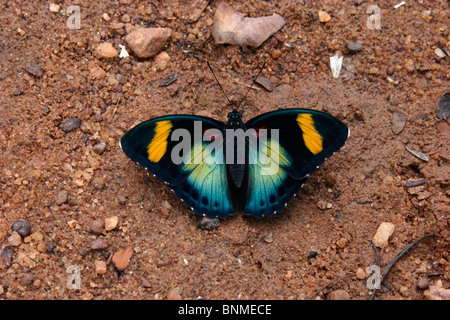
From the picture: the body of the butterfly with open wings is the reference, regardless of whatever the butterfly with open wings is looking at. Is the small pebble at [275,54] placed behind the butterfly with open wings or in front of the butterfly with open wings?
in front

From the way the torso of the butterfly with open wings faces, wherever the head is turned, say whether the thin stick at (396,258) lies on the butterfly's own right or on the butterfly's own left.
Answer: on the butterfly's own right

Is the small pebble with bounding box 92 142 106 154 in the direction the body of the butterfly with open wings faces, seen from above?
no

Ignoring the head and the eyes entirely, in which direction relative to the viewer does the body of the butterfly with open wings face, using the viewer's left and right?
facing away from the viewer

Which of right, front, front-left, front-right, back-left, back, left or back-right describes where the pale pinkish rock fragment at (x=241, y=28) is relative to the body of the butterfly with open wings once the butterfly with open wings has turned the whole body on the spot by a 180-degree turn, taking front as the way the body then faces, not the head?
back

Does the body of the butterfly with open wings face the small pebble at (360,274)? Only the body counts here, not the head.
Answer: no

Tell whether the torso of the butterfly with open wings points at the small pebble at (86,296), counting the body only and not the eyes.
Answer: no

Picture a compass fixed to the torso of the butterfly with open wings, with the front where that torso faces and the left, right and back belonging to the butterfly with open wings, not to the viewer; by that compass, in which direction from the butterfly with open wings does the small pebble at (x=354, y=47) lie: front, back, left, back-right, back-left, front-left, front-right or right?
front-right

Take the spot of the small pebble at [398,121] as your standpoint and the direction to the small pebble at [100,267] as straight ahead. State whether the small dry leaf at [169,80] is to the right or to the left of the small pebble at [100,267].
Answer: right

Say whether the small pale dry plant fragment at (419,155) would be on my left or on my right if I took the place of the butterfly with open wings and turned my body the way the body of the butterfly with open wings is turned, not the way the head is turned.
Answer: on my right
